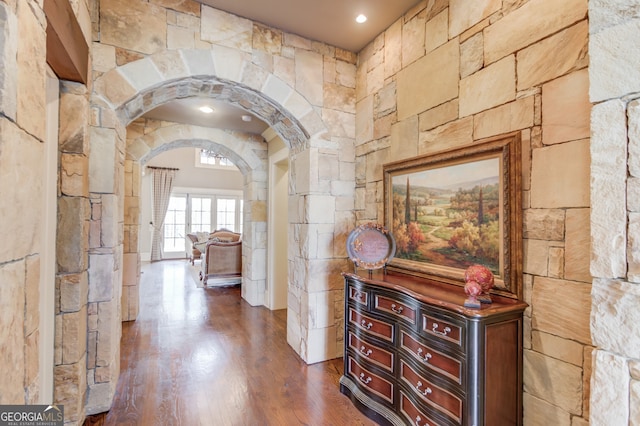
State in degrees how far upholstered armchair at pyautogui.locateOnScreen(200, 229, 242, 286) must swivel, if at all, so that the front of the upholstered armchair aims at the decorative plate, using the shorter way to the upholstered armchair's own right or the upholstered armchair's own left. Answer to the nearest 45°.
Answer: approximately 90° to the upholstered armchair's own left

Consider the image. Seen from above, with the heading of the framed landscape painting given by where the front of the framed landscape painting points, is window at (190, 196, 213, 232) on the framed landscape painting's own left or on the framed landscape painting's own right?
on the framed landscape painting's own right

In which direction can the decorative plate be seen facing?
toward the camera

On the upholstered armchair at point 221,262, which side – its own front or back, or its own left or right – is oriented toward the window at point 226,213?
right

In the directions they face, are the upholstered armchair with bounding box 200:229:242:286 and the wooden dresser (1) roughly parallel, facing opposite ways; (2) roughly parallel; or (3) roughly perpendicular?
roughly parallel

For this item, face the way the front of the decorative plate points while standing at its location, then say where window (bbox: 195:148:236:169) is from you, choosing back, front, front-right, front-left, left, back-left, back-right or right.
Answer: back-right

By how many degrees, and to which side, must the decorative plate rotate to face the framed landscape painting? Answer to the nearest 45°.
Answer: approximately 45° to its left

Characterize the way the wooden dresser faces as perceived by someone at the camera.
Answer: facing the viewer and to the left of the viewer

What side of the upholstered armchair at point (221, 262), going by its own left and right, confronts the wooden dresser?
left

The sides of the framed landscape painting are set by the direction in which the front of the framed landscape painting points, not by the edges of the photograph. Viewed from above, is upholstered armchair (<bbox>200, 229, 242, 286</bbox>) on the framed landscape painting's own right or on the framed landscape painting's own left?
on the framed landscape painting's own right

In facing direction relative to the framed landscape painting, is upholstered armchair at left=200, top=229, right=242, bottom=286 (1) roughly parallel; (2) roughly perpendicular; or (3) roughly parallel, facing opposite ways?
roughly parallel
